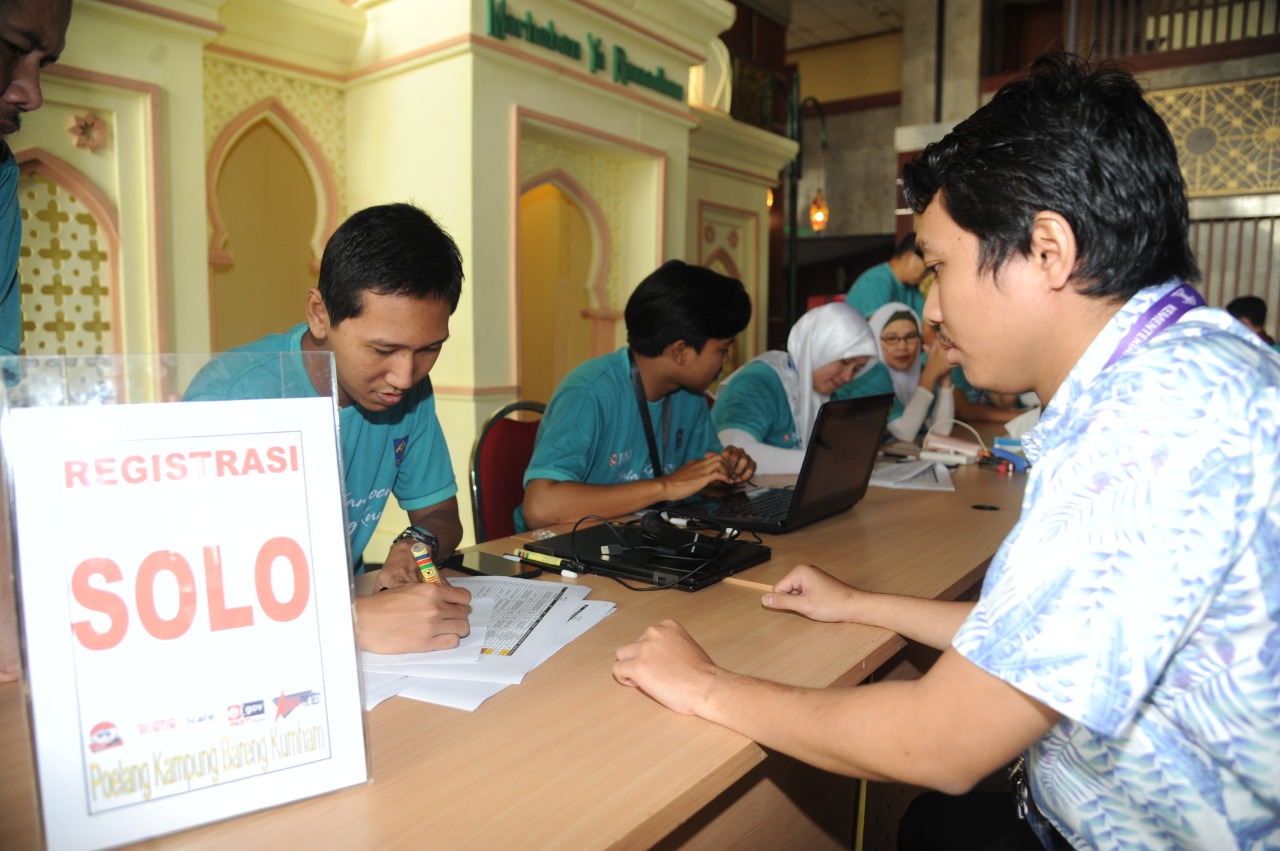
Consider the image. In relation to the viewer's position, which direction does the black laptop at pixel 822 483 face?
facing away from the viewer and to the left of the viewer

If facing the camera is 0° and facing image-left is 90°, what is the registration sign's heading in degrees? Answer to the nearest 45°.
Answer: approximately 315°

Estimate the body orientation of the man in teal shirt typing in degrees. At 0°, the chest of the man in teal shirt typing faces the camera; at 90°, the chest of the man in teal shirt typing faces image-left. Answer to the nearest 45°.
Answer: approximately 315°

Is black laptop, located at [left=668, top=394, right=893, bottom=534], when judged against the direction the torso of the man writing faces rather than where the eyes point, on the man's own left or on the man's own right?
on the man's own left

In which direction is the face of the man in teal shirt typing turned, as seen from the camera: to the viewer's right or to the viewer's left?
to the viewer's right

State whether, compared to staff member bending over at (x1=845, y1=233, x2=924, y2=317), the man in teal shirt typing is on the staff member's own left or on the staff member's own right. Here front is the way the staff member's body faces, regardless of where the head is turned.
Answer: on the staff member's own right

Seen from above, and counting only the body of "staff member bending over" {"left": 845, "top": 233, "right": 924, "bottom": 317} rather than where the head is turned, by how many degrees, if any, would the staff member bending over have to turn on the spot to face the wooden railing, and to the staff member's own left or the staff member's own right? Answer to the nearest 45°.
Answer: approximately 90° to the staff member's own left

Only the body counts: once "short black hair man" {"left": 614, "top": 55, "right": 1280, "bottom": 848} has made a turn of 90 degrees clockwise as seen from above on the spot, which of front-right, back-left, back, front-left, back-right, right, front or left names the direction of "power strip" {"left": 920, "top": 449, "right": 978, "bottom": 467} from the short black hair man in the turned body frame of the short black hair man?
front

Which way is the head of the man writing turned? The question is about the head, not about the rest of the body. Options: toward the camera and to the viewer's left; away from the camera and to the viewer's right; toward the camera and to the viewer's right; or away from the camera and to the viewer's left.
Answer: toward the camera and to the viewer's right

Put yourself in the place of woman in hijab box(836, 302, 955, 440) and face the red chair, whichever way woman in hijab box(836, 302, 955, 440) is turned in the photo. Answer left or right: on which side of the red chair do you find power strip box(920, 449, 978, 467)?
left

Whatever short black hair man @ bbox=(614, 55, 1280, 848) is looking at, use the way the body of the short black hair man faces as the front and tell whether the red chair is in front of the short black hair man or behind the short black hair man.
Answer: in front

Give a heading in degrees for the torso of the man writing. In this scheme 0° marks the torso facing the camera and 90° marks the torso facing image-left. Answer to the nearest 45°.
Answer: approximately 315°

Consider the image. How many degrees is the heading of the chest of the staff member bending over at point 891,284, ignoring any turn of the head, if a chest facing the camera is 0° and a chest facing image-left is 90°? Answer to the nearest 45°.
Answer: approximately 315°

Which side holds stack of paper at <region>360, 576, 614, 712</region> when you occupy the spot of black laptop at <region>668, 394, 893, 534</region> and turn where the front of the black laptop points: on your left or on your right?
on your left

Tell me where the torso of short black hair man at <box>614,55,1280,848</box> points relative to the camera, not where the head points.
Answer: to the viewer's left
